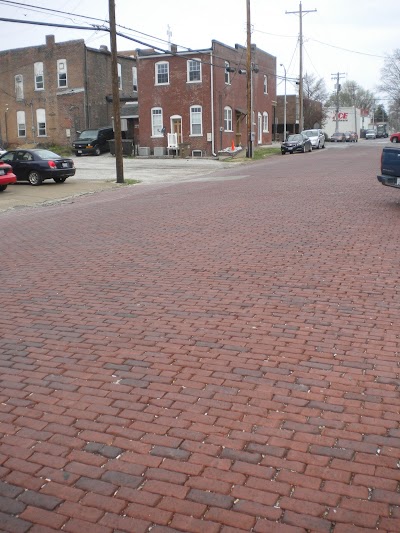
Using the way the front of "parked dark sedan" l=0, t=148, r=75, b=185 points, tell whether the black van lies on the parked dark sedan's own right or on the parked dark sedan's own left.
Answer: on the parked dark sedan's own right

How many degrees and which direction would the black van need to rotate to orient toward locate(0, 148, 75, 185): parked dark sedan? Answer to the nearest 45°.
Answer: approximately 45° to its left

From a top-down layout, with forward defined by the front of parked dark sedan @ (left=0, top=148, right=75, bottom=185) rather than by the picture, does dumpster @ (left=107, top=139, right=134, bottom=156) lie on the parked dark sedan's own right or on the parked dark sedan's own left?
on the parked dark sedan's own right

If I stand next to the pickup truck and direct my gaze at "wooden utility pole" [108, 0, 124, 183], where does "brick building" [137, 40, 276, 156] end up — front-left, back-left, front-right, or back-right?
front-right

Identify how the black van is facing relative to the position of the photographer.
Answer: facing the viewer and to the left of the viewer

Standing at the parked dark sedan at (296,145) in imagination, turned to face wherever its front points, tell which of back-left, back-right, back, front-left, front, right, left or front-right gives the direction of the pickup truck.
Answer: front-left

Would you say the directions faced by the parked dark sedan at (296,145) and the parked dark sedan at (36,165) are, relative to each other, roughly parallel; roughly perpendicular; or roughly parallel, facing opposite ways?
roughly perpendicular

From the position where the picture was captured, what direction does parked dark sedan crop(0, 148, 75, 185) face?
facing away from the viewer and to the left of the viewer

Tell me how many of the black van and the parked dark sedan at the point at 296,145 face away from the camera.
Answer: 0

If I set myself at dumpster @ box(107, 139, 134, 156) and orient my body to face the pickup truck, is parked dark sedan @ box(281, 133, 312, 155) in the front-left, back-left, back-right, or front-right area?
front-left

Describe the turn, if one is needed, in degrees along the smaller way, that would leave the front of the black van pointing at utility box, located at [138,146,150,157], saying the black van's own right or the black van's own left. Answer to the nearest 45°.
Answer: approximately 135° to the black van's own left
